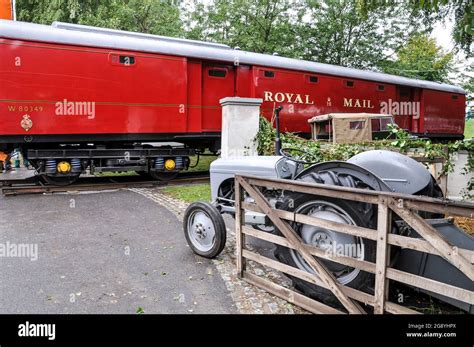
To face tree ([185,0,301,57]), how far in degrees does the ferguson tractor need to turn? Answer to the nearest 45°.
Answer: approximately 45° to its right

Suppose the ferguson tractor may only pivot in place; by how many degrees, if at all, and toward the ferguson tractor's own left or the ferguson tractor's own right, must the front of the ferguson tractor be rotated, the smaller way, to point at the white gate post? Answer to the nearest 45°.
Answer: approximately 45° to the ferguson tractor's own right

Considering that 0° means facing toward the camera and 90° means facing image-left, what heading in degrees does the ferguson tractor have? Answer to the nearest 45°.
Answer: approximately 135°

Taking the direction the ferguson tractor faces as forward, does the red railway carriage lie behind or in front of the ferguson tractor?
in front

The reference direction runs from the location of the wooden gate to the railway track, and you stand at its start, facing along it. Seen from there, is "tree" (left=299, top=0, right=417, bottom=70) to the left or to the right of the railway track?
right

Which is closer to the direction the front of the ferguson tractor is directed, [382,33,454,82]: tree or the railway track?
the railway track

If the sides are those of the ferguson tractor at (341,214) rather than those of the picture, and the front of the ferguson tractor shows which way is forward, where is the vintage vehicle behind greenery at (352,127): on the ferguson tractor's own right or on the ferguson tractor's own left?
on the ferguson tractor's own right

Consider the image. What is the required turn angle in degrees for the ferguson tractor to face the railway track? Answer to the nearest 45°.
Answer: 0° — it already faces it
